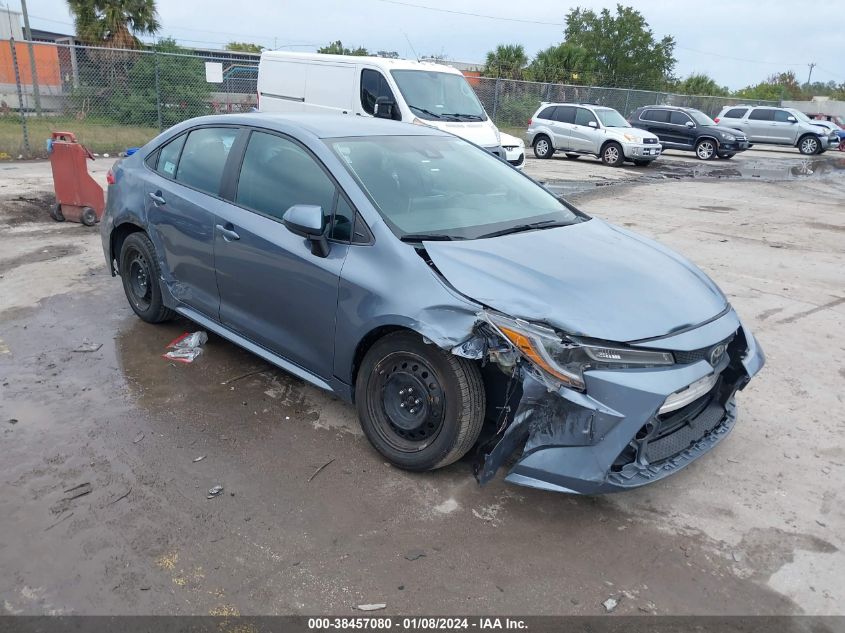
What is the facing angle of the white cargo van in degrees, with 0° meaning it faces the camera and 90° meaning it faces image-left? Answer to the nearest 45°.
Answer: approximately 315°

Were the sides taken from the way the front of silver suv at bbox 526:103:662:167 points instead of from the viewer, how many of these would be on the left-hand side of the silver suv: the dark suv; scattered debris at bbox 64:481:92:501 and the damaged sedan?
1

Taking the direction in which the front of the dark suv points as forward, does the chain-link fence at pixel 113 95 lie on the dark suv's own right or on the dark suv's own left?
on the dark suv's own right

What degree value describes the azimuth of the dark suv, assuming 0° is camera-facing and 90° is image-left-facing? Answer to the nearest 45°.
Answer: approximately 315°

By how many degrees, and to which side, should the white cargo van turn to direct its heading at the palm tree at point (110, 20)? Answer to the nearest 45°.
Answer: approximately 180°

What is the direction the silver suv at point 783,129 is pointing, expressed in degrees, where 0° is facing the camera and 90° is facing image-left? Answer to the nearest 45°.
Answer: approximately 315°

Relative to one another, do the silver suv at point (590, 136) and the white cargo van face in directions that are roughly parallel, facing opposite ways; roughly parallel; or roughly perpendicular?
roughly parallel

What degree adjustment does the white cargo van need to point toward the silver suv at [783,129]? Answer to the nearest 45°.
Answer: approximately 90° to its left

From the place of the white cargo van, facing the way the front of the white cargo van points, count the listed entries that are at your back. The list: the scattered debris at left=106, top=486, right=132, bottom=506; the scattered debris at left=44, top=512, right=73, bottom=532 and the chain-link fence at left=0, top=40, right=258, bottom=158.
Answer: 1

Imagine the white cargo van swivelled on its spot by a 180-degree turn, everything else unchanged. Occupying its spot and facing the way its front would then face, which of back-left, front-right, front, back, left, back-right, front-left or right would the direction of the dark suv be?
right

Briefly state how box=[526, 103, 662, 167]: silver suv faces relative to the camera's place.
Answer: facing the viewer and to the right of the viewer

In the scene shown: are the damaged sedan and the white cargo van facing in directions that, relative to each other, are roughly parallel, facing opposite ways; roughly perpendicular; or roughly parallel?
roughly parallel

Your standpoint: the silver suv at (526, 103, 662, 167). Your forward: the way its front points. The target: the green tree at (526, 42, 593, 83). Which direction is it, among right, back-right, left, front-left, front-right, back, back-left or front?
back-left

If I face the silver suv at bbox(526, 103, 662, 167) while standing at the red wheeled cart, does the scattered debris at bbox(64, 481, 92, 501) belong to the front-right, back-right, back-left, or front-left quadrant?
back-right

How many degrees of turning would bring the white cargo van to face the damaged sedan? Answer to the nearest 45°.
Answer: approximately 45° to its right
